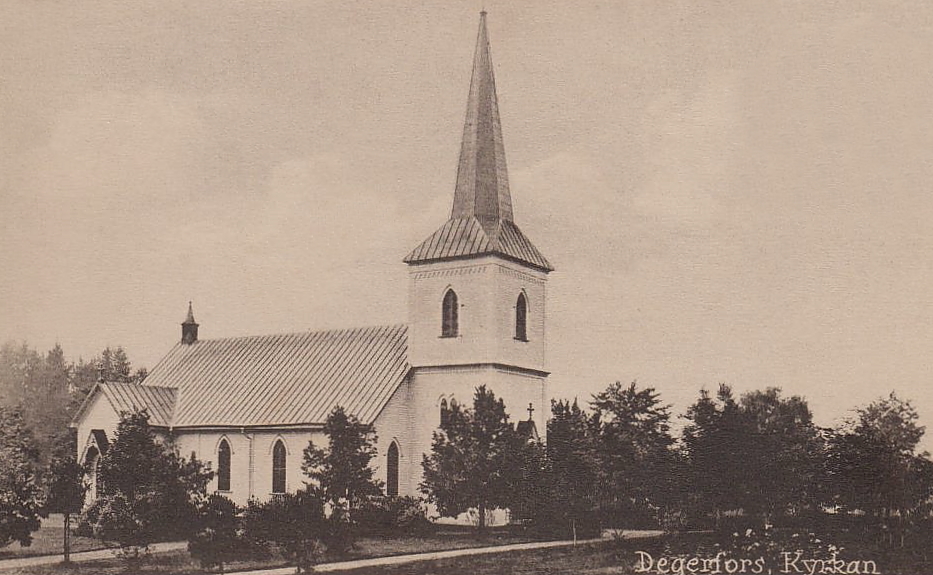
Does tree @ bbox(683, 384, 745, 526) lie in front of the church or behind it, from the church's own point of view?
in front

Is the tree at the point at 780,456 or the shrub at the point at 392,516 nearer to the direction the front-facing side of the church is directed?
the tree

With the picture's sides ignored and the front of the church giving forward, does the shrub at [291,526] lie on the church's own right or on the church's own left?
on the church's own right

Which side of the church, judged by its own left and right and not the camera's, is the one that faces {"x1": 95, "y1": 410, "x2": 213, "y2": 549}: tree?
right

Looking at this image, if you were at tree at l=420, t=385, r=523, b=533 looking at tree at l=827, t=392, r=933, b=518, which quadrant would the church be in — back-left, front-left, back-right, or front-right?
back-left

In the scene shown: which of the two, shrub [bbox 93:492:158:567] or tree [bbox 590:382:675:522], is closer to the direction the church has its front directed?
the tree

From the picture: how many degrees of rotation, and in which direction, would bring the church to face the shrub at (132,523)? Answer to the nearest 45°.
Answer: approximately 90° to its right

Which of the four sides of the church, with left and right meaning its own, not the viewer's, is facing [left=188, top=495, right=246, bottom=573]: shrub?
right
